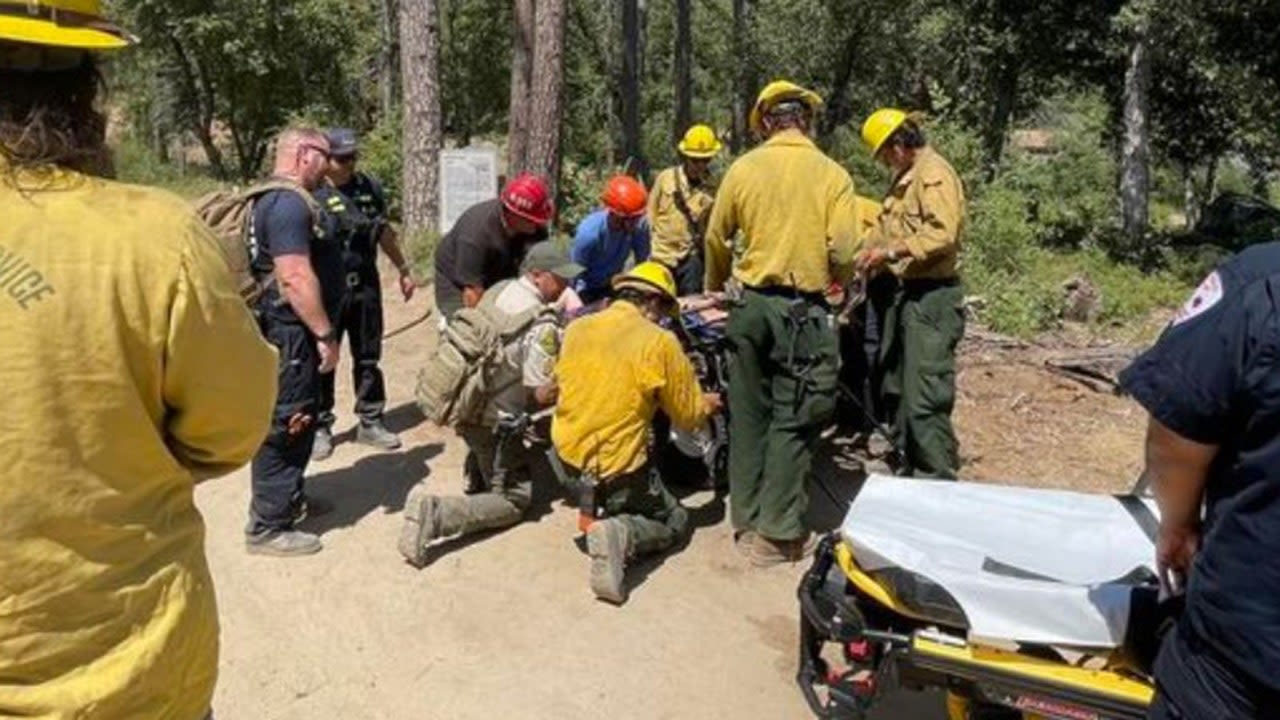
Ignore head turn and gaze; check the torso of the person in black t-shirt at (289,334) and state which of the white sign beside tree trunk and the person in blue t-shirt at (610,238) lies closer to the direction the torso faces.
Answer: the person in blue t-shirt

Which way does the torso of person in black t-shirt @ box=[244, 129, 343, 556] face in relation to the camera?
to the viewer's right

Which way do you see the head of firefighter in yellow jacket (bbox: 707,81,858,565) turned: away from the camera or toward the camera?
away from the camera

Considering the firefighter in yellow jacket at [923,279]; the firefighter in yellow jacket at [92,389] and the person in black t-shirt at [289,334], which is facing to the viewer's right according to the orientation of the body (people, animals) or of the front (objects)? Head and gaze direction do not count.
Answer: the person in black t-shirt

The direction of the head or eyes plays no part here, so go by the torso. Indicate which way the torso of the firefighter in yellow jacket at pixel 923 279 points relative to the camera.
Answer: to the viewer's left

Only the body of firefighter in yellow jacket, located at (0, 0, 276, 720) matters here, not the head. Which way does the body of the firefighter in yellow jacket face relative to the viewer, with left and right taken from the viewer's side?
facing away from the viewer
